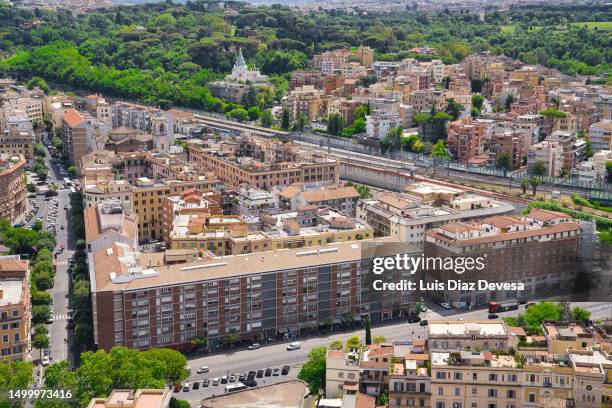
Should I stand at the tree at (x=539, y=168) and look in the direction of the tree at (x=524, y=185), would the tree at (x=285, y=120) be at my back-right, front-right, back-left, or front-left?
back-right

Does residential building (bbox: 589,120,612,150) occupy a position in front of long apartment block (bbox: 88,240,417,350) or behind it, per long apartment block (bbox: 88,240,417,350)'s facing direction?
behind

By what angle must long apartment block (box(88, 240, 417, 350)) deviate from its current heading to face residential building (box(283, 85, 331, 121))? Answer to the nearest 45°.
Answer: approximately 180°

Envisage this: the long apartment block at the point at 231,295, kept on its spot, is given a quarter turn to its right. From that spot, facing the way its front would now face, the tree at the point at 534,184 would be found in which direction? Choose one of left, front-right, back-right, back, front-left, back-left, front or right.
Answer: back-right

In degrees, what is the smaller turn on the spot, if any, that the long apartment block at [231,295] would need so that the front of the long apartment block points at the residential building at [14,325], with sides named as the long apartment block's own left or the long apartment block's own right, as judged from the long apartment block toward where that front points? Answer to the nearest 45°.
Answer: approximately 90° to the long apartment block's own right

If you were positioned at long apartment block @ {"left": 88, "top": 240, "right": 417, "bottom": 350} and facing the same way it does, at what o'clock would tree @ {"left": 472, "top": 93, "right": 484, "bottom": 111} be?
The tree is roughly at 7 o'clock from the long apartment block.

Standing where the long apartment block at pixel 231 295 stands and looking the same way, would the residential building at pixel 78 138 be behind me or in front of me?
behind

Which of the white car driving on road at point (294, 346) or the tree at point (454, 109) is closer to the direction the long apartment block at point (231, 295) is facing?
the white car driving on road

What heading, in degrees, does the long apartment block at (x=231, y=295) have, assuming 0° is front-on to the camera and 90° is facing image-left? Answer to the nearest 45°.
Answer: approximately 0°

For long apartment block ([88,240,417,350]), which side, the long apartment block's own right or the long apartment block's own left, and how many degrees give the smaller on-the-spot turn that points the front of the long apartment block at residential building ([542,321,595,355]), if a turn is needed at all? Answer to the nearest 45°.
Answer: approximately 45° to the long apartment block's own left

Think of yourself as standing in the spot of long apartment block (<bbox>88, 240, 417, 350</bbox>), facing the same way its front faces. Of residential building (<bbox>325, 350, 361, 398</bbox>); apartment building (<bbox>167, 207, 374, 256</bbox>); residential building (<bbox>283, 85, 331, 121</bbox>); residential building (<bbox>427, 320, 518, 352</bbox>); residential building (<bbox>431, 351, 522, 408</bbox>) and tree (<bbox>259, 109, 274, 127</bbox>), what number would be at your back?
3

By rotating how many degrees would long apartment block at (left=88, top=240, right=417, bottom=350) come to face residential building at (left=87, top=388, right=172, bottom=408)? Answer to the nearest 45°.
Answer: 0° — it already faces it

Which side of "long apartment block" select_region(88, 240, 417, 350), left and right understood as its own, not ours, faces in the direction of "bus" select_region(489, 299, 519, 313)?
left

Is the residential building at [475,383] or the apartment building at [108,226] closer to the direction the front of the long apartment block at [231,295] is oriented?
the residential building

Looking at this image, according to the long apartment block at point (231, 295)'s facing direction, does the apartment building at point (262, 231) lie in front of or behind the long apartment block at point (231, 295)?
behind

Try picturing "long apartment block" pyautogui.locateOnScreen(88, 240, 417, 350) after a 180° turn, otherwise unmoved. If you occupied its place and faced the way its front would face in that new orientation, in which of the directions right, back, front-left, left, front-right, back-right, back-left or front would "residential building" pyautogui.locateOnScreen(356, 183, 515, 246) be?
front-right
